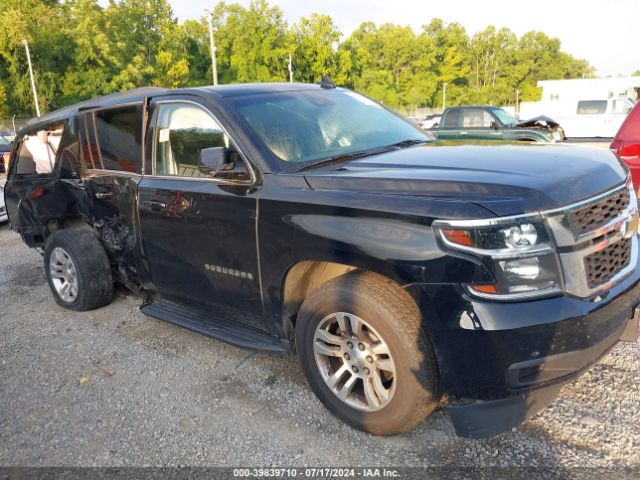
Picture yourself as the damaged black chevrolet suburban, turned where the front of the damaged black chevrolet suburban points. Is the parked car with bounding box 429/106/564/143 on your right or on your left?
on your left

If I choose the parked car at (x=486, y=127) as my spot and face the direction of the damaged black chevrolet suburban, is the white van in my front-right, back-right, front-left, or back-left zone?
back-left

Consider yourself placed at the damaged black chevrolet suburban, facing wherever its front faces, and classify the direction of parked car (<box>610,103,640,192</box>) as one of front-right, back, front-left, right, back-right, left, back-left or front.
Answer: left

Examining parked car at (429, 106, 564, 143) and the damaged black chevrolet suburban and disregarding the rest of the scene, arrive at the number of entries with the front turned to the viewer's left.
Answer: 0

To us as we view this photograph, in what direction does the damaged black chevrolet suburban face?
facing the viewer and to the right of the viewer

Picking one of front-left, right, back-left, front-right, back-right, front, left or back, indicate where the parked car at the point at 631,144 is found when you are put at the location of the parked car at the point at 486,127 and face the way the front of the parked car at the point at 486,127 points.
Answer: right

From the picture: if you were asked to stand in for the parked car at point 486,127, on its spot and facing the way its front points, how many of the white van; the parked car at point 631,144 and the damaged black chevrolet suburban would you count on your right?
2

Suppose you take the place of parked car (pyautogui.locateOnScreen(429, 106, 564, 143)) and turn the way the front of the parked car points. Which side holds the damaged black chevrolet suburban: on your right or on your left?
on your right

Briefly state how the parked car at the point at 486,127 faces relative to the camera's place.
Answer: facing to the right of the viewer

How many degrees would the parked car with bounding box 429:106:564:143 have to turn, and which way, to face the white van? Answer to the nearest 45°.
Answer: approximately 90° to its left
